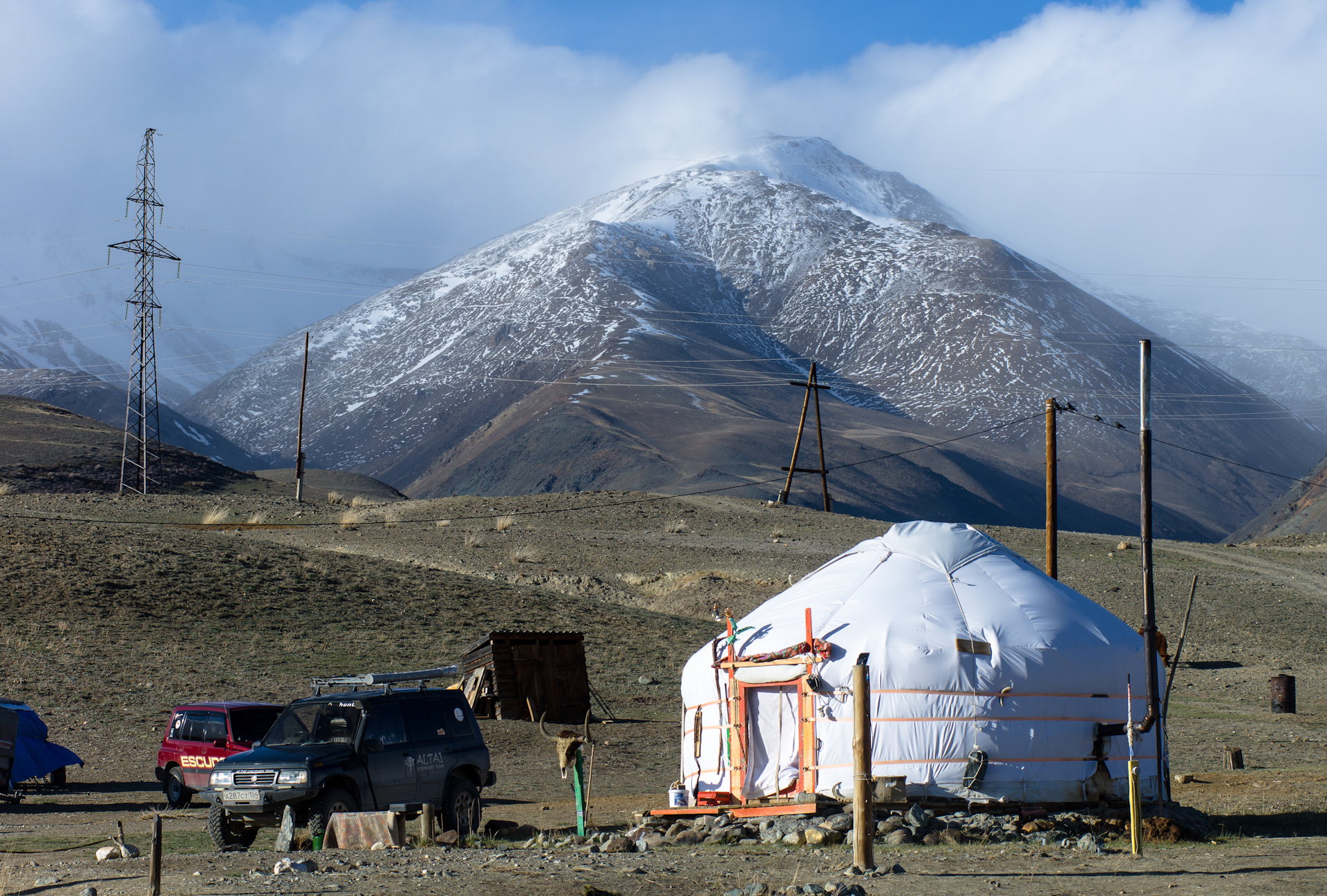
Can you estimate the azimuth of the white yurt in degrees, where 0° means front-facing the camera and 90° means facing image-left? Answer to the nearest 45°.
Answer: approximately 45°

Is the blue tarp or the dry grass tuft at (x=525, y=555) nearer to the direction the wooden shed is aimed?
the blue tarp

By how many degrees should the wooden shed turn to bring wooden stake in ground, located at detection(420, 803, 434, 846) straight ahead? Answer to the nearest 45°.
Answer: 0° — it already faces it

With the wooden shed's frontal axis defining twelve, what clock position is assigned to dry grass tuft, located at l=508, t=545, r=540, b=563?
The dry grass tuft is roughly at 6 o'clock from the wooden shed.

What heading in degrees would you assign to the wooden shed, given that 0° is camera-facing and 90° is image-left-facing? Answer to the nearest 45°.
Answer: approximately 0°

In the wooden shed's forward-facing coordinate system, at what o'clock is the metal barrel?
The metal barrel is roughly at 9 o'clock from the wooden shed.

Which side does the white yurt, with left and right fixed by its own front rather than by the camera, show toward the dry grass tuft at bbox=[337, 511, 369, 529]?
right

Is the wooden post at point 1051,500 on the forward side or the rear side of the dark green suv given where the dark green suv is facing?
on the rear side
